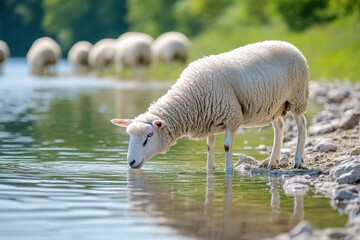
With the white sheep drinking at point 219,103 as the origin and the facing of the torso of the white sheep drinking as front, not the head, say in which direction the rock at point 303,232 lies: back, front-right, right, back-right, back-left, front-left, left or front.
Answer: left

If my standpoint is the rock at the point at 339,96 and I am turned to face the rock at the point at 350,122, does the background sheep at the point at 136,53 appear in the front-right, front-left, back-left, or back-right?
back-right

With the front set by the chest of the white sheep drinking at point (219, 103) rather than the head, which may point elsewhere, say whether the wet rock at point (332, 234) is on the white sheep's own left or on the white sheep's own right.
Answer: on the white sheep's own left

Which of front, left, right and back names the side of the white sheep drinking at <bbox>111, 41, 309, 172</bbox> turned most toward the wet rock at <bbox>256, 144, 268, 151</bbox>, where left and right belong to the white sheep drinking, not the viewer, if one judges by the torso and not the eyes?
right

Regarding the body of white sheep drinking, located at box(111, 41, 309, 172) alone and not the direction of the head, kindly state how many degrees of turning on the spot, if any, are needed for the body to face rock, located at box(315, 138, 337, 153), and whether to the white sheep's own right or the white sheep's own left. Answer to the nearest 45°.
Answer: approximately 135° to the white sheep's own right

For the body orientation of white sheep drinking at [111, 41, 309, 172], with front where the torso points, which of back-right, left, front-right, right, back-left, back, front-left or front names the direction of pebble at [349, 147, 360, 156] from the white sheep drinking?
back

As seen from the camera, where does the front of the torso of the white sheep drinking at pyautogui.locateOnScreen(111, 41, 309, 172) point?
to the viewer's left

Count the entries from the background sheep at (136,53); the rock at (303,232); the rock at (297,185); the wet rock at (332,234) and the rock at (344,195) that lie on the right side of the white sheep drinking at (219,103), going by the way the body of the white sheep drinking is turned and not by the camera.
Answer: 1

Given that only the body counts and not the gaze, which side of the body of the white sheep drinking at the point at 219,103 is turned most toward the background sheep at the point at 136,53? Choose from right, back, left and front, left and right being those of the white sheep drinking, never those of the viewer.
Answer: right

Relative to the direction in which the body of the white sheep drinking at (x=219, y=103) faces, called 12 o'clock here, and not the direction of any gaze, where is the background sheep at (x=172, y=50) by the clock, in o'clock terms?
The background sheep is roughly at 3 o'clock from the white sheep drinking.

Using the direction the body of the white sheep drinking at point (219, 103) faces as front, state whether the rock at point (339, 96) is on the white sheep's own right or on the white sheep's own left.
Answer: on the white sheep's own right

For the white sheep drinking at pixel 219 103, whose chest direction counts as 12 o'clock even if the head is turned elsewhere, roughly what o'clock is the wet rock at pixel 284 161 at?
The wet rock is roughly at 5 o'clock from the white sheep drinking.

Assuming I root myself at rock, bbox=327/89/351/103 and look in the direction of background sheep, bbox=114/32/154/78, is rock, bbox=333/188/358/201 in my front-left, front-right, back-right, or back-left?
back-left
